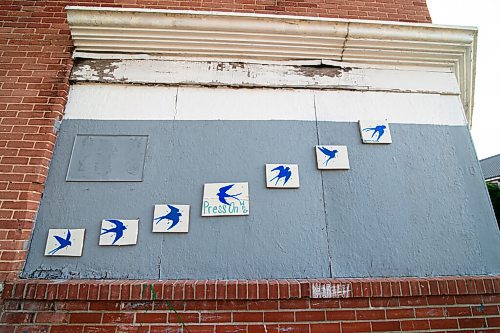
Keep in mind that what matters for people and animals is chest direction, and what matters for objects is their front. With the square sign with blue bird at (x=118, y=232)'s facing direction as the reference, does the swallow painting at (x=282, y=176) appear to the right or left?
on its left

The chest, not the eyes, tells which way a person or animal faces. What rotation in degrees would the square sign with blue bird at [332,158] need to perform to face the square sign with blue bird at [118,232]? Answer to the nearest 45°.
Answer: approximately 90° to its right

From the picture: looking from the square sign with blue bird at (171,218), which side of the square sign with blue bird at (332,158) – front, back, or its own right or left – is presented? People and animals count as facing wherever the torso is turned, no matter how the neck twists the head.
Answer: right

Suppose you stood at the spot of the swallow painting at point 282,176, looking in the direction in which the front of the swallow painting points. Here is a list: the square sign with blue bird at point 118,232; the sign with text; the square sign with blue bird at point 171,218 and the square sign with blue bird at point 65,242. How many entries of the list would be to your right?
4

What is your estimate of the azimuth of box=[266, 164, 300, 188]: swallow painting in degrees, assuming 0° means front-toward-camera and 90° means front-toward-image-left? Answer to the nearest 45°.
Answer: approximately 0°

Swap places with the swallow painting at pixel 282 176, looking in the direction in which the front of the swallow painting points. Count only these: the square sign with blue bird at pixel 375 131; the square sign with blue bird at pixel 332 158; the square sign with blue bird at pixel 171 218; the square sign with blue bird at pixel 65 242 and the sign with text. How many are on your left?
2

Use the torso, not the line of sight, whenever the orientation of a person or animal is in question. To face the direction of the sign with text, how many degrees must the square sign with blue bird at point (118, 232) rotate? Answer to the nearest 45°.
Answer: approximately 45° to its left
